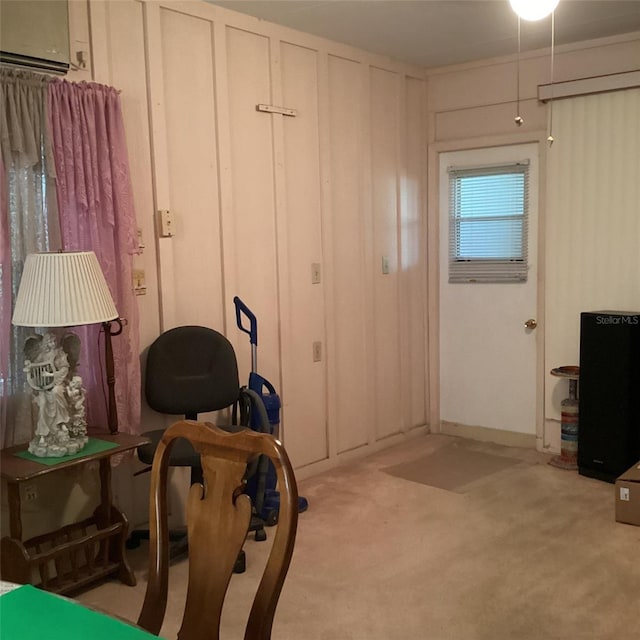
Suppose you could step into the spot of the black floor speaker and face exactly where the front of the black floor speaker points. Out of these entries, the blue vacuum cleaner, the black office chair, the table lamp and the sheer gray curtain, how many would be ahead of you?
4

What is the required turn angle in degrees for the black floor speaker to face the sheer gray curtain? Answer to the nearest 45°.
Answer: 0° — it already faces it

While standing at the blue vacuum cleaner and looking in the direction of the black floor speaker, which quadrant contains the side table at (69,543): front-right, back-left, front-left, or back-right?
back-right

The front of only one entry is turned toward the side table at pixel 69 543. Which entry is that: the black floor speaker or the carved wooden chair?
the black floor speaker

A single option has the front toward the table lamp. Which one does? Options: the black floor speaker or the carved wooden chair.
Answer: the black floor speaker

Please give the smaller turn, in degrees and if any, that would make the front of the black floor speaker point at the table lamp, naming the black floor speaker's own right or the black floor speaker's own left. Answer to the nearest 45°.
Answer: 0° — it already faces it

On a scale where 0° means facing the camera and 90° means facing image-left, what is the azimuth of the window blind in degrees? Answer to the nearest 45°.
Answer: approximately 45°
